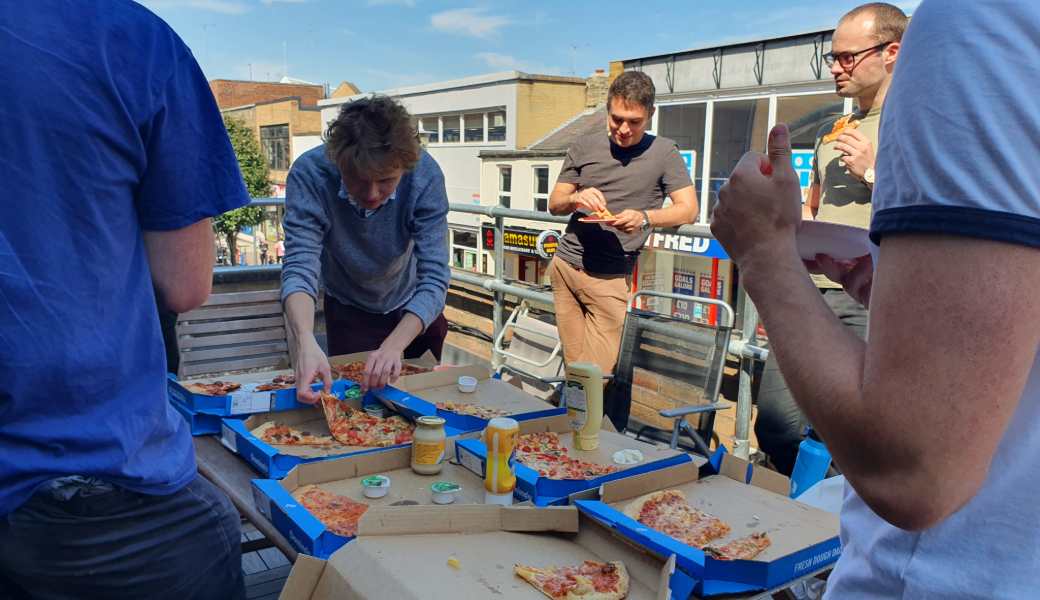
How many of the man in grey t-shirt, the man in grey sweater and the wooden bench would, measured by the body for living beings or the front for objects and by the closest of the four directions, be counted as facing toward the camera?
3

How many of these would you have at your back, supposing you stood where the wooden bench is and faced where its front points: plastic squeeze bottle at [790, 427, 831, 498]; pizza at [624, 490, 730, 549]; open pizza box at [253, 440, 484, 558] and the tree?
1

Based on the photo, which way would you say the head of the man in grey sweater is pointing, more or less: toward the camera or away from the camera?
toward the camera

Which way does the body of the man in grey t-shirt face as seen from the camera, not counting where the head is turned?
toward the camera

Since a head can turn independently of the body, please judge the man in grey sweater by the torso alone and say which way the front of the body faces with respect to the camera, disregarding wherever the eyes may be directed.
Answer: toward the camera

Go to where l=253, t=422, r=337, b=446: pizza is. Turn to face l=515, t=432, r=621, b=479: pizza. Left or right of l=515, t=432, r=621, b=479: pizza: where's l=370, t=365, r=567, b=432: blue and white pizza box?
left

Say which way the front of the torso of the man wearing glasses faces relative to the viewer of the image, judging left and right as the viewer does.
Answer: facing the viewer and to the left of the viewer

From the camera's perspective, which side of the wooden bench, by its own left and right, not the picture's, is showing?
front

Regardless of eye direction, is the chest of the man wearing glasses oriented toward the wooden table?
yes

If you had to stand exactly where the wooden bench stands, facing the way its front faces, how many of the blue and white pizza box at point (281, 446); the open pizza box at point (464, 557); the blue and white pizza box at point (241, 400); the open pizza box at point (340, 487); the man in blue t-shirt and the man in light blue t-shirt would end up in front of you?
6

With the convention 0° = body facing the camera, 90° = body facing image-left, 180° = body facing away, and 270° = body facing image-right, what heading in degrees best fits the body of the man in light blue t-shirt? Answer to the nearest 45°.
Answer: approximately 90°

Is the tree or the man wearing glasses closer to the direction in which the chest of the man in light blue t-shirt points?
the tree
